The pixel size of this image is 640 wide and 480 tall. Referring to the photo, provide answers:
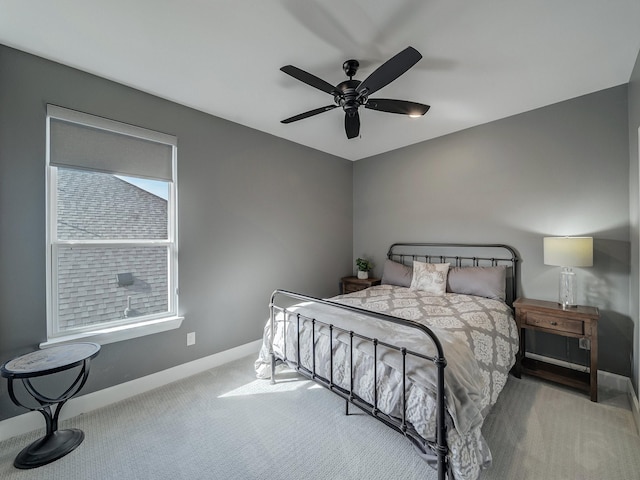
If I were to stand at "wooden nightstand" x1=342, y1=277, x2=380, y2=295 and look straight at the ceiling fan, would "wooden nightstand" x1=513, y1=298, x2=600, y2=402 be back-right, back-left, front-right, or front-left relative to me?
front-left

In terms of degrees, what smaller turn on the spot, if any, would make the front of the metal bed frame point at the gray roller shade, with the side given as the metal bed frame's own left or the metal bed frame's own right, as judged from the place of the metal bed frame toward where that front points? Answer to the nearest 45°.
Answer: approximately 45° to the metal bed frame's own right

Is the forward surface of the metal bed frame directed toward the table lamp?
no

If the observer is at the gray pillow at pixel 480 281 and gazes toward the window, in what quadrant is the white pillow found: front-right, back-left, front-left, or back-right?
front-right

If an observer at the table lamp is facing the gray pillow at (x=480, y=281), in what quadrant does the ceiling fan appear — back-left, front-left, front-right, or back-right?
front-left

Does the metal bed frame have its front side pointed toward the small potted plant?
no

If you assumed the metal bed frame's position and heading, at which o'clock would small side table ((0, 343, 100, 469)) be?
The small side table is roughly at 1 o'clock from the metal bed frame.

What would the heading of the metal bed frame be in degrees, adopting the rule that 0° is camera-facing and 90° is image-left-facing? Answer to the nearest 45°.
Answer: approximately 45°

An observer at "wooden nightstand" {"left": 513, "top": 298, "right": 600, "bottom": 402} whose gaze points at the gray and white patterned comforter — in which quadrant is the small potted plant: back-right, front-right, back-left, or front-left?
front-right
